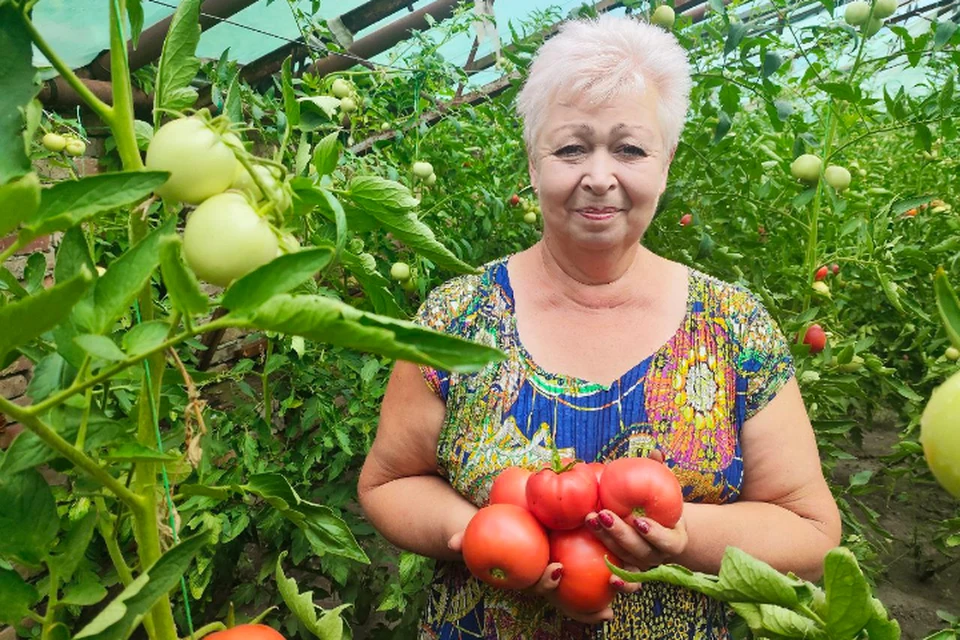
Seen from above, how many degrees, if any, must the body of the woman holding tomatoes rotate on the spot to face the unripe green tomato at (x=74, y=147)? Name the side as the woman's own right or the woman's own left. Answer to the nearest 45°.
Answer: approximately 135° to the woman's own right

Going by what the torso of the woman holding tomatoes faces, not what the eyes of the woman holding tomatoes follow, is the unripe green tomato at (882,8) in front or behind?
behind

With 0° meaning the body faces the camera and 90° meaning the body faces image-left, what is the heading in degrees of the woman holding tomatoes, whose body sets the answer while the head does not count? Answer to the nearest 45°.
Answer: approximately 0°

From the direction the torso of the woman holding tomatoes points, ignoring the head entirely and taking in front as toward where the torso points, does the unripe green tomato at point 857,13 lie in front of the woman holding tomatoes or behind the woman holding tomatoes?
behind

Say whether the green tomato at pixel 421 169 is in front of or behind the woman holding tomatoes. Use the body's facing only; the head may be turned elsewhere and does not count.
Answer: behind

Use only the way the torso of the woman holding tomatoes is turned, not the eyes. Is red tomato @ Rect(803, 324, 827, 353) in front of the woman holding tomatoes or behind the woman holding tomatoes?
behind

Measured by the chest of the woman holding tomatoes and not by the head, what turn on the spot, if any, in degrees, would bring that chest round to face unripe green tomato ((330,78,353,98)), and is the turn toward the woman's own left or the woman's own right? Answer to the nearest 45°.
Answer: approximately 135° to the woman's own right

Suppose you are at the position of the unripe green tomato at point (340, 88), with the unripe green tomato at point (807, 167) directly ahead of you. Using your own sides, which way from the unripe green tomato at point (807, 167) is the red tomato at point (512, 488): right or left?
right

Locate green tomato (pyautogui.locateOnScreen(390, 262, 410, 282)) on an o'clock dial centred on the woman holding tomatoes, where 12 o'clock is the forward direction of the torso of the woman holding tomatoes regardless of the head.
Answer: The green tomato is roughly at 5 o'clock from the woman holding tomatoes.
